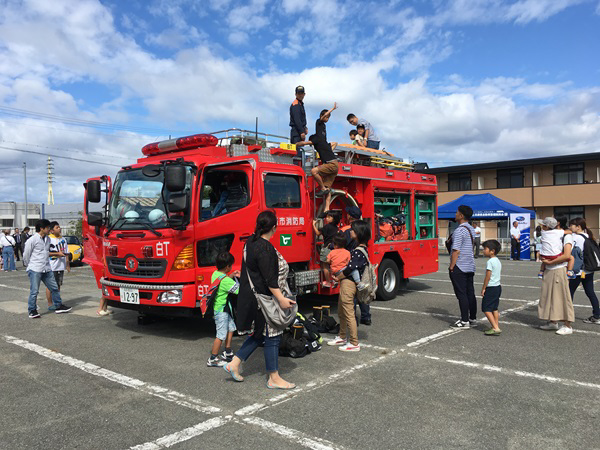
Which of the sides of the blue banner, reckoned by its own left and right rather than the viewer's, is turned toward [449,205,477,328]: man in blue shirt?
front

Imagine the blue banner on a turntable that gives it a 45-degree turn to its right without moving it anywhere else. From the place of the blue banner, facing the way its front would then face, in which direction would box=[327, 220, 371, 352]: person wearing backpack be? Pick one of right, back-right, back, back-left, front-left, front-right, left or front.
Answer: front-left

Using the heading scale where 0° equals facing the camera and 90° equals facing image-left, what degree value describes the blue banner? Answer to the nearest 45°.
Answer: approximately 0°

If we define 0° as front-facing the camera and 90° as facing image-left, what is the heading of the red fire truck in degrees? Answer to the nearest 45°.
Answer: approximately 45°

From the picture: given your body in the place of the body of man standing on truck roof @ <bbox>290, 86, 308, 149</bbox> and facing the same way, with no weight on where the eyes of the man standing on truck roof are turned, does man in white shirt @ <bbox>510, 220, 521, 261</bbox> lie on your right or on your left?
on your left

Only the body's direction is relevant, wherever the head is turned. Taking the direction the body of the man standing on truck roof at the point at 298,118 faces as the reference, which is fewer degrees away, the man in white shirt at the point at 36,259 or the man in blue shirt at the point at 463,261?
the man in blue shirt

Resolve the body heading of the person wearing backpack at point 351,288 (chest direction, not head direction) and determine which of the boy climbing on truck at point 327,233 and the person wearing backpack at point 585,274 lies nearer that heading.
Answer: the boy climbing on truck

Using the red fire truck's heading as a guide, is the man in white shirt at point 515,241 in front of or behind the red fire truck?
behind

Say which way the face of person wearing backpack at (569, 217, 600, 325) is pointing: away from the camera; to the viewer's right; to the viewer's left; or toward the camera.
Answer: to the viewer's left
